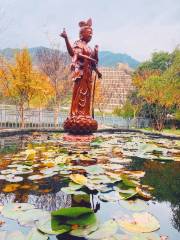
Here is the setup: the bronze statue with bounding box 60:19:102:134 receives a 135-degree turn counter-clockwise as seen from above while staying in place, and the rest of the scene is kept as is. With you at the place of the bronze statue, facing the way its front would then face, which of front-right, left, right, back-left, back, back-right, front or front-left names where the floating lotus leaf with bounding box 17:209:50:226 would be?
back

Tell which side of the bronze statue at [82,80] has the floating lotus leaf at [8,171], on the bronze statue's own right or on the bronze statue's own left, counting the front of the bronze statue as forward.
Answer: on the bronze statue's own right

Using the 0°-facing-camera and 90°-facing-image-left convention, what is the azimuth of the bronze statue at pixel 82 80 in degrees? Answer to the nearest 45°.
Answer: approximately 315°

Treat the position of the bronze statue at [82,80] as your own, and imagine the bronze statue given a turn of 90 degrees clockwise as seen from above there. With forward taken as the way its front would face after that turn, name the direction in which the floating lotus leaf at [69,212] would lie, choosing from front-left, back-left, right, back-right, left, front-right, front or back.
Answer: front-left

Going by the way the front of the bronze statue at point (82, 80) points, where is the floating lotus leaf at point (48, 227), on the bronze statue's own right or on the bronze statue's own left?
on the bronze statue's own right

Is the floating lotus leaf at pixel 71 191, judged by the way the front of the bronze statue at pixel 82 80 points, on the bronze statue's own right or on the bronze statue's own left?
on the bronze statue's own right

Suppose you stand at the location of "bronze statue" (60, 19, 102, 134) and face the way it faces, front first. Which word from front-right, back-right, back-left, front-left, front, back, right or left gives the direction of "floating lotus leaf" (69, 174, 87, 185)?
front-right

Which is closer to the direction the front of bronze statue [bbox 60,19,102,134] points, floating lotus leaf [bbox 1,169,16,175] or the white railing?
the floating lotus leaf

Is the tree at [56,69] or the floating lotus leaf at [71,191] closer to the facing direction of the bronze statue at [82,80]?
the floating lotus leaf

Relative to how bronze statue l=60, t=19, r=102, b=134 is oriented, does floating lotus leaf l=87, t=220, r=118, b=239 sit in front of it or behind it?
in front
